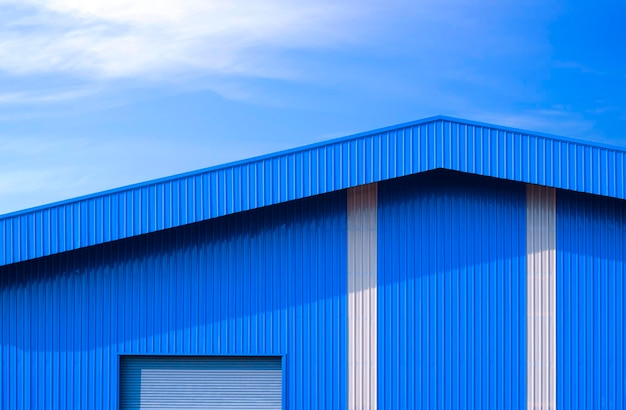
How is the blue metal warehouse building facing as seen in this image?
toward the camera
